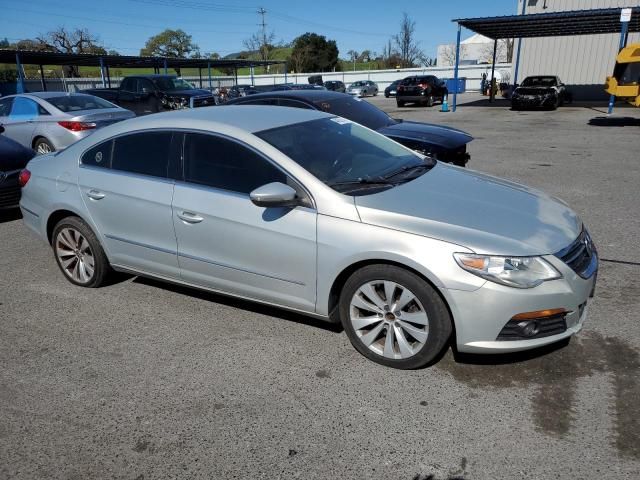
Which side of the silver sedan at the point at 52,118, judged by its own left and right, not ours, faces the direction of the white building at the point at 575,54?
right

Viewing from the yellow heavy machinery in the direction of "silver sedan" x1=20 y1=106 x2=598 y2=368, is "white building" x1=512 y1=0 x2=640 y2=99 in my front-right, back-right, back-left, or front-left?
back-right

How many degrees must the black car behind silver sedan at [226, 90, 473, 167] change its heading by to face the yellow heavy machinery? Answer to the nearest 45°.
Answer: approximately 90° to its left

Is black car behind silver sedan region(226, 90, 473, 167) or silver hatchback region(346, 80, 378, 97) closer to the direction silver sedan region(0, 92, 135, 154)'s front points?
the silver hatchback

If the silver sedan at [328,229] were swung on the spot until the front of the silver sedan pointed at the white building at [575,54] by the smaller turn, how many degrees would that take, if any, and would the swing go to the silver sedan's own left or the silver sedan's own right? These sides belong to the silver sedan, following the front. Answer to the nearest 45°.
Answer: approximately 90° to the silver sedan's own left

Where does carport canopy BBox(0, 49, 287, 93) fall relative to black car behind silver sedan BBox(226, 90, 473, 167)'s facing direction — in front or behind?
behind

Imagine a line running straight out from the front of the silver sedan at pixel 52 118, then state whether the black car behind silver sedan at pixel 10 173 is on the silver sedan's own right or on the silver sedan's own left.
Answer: on the silver sedan's own left

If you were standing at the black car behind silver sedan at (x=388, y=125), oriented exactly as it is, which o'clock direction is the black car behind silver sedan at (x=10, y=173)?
the black car behind silver sedan at (x=10, y=173) is roughly at 4 o'clock from the black car behind silver sedan at (x=388, y=125).

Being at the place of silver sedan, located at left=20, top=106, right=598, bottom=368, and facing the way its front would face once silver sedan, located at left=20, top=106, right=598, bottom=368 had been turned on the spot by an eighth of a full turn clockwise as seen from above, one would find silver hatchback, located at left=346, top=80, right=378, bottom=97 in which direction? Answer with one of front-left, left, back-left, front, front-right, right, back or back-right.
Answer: back

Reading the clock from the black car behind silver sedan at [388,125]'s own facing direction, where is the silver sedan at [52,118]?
The silver sedan is roughly at 5 o'clock from the black car behind silver sedan.
